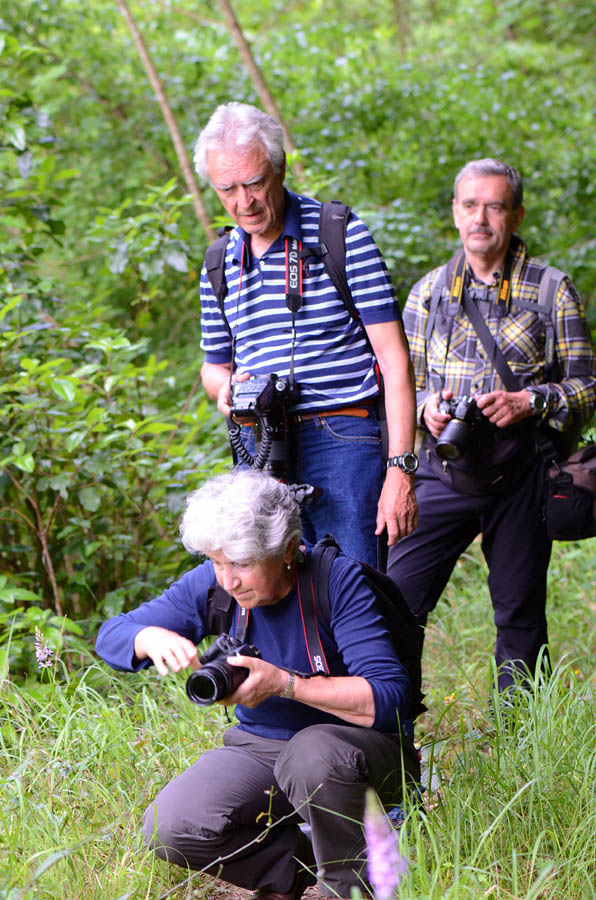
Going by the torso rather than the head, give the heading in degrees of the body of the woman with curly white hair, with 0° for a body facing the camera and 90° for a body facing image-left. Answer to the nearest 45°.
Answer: approximately 45°

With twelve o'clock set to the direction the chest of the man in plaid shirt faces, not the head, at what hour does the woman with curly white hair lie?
The woman with curly white hair is roughly at 1 o'clock from the man in plaid shirt.

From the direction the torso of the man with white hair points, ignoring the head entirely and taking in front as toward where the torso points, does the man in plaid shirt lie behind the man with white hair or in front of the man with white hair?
behind

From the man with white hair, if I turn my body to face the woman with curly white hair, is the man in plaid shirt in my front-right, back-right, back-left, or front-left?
back-left

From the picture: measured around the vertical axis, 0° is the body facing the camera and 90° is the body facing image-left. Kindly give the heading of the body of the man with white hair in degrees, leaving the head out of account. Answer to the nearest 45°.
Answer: approximately 45°

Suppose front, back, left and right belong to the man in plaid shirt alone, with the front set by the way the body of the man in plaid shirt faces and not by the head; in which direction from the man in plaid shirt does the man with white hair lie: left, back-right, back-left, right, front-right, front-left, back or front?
front-right

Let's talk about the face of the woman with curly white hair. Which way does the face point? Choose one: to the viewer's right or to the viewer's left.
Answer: to the viewer's left

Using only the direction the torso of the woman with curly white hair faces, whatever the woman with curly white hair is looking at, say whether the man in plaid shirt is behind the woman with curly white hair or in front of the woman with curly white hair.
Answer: behind
